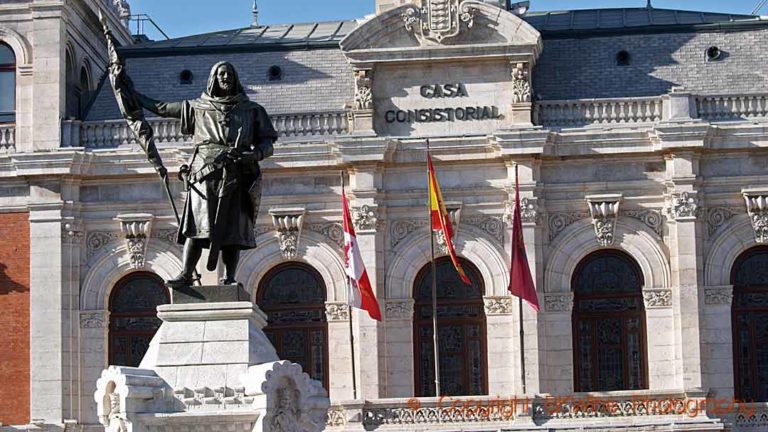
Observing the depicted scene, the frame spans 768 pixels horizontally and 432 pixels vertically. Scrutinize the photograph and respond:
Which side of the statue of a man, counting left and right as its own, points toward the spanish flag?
back

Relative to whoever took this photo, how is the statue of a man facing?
facing the viewer
